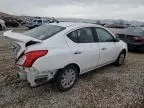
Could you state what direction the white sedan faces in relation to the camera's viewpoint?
facing away from the viewer and to the right of the viewer

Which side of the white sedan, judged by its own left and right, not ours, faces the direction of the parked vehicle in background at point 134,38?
front
